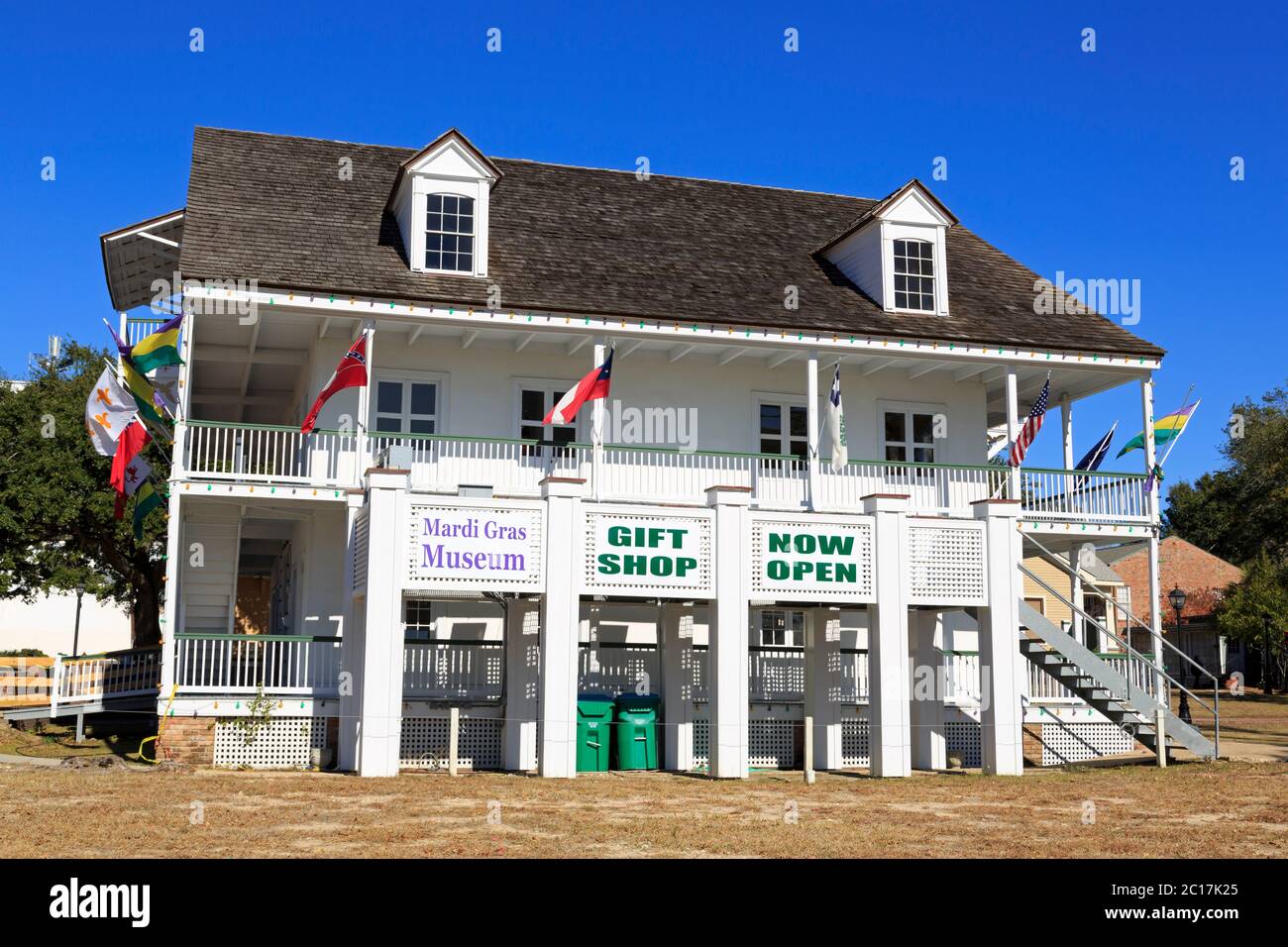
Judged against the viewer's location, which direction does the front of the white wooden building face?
facing the viewer

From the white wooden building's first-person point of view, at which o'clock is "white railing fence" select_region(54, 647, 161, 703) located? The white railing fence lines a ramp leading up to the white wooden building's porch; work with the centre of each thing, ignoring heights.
The white railing fence is roughly at 3 o'clock from the white wooden building.

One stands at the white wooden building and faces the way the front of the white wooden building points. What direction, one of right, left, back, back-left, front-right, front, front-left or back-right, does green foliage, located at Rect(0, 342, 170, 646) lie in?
back-right
